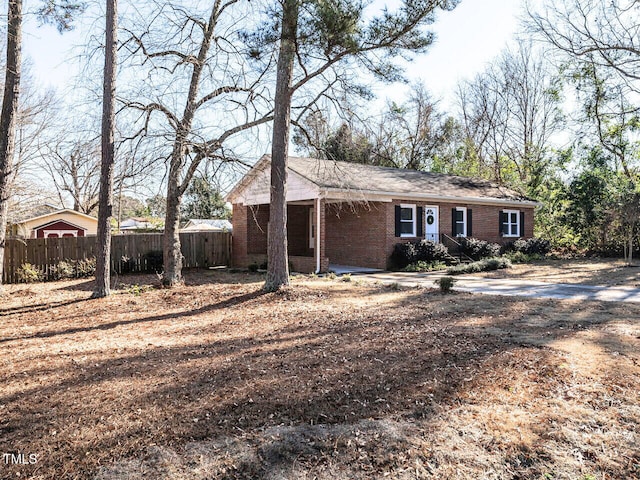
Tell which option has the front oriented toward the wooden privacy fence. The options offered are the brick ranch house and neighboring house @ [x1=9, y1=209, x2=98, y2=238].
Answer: the neighboring house

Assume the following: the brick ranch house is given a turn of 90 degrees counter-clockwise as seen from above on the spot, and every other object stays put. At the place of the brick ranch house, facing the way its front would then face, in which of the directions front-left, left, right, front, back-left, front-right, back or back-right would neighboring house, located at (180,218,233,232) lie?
left

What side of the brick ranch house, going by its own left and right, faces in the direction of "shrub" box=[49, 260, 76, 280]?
right

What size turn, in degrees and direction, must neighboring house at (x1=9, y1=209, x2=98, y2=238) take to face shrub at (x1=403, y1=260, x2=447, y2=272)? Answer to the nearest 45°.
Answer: approximately 45° to its left

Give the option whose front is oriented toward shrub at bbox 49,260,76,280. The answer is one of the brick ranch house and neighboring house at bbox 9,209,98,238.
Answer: the neighboring house

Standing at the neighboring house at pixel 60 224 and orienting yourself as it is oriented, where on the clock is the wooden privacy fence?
The wooden privacy fence is roughly at 12 o'clock from the neighboring house.

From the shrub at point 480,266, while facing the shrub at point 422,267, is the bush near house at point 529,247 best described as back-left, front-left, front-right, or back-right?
back-right

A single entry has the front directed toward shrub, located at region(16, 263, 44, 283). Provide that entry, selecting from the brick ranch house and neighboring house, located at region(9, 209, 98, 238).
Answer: the neighboring house

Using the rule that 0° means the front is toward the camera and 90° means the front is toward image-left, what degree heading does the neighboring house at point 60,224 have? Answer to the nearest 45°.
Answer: approximately 0°

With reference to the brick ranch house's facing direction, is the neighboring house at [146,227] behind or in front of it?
behind
